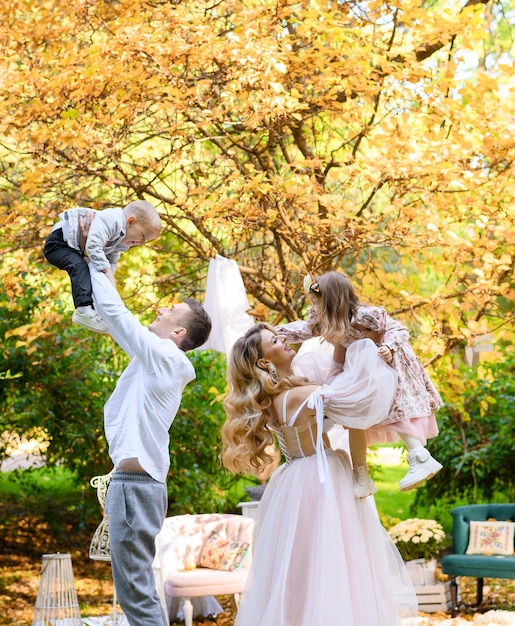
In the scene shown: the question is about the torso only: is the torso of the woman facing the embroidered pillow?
no

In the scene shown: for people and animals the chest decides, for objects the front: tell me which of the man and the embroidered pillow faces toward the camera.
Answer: the embroidered pillow

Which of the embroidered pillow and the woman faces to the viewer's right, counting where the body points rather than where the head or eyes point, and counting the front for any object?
the woman

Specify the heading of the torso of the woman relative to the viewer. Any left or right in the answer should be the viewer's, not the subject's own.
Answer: facing to the right of the viewer

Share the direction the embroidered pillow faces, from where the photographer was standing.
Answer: facing the viewer

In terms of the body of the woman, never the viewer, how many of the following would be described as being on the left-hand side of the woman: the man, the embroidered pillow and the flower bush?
2

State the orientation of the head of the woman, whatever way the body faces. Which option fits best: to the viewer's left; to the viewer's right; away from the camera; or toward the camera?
to the viewer's right

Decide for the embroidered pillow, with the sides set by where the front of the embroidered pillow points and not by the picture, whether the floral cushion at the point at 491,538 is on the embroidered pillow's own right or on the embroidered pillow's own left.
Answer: on the embroidered pillow's own left

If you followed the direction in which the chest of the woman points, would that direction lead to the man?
no
